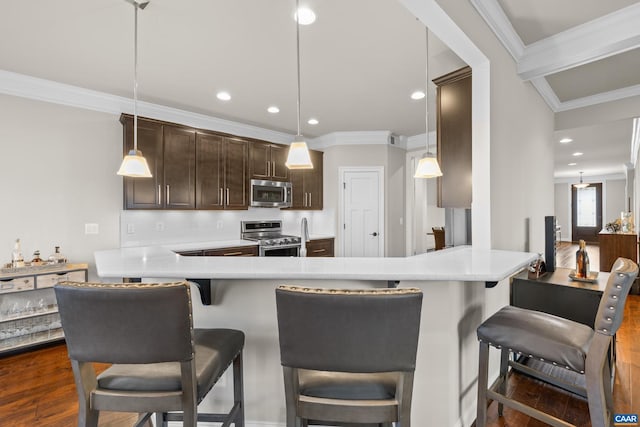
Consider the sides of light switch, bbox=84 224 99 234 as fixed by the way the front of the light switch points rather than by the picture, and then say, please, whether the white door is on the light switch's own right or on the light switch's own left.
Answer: on the light switch's own left

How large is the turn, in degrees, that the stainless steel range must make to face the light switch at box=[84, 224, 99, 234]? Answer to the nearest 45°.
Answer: approximately 90° to its right

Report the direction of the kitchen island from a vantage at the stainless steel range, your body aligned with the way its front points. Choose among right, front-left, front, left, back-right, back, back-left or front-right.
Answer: front-right

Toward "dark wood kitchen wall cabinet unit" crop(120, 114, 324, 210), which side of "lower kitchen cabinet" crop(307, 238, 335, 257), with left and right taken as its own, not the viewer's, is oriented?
right

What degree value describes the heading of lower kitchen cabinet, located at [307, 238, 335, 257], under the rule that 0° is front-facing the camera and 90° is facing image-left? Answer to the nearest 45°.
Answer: approximately 315°
